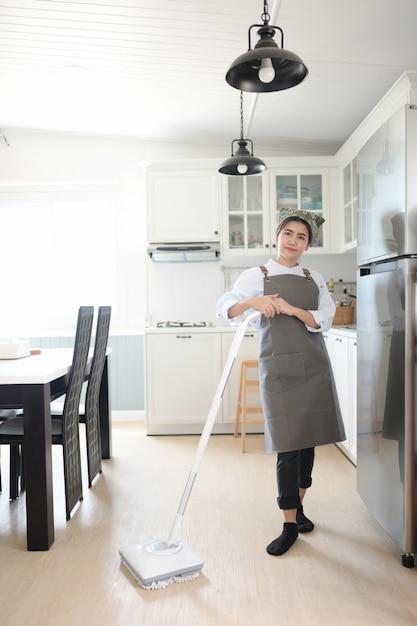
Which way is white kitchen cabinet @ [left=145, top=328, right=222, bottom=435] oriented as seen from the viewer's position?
toward the camera

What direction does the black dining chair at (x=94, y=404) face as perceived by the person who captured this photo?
facing to the left of the viewer

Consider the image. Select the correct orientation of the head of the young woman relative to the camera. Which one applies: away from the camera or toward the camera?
toward the camera

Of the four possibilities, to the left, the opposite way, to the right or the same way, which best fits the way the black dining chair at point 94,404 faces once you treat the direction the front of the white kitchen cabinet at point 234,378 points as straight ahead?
to the right

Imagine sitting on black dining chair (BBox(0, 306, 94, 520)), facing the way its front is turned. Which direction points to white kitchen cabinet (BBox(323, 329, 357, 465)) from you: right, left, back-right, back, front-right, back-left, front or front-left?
back

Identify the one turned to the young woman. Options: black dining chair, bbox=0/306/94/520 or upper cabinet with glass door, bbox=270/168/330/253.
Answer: the upper cabinet with glass door

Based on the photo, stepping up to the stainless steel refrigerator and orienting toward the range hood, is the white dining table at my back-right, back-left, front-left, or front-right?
front-left

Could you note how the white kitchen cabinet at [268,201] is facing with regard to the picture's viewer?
facing the viewer

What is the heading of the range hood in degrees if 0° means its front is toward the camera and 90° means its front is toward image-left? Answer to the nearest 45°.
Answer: approximately 0°

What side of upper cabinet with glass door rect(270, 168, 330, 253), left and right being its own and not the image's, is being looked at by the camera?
front

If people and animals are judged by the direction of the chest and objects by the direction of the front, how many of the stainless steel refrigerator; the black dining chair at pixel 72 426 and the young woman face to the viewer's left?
2

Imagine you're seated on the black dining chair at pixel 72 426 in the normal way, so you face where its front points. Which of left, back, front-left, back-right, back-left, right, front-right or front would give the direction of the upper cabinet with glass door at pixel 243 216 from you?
back-right

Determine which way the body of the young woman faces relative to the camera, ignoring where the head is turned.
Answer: toward the camera

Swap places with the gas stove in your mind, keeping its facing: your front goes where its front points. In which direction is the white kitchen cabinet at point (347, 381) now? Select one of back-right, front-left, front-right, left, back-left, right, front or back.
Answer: front-left
